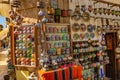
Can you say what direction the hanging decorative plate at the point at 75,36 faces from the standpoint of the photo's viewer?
facing the viewer

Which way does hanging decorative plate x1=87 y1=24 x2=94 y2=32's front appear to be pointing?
toward the camera

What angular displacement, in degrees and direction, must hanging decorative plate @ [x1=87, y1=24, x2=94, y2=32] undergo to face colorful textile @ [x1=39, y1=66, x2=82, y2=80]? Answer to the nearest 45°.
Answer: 0° — it already faces it

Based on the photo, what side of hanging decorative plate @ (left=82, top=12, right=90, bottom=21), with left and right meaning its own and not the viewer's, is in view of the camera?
front

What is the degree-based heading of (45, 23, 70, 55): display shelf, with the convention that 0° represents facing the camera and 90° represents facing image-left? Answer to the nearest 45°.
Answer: approximately 0°

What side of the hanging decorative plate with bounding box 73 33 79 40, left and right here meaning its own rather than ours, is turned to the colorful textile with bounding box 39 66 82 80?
front

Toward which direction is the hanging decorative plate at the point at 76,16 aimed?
toward the camera

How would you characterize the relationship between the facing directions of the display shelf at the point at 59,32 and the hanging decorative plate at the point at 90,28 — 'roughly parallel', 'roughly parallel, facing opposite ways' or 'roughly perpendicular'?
roughly parallel

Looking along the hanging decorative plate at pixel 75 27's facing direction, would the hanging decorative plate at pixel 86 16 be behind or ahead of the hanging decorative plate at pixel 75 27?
behind

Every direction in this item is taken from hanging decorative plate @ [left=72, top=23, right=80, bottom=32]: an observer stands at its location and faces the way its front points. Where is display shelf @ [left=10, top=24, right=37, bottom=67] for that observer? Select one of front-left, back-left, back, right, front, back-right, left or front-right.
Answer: front-right

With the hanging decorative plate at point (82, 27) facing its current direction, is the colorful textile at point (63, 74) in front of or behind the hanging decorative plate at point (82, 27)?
in front

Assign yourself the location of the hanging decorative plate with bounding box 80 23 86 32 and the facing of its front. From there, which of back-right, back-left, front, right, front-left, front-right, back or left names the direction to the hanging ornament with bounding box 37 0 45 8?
front-right

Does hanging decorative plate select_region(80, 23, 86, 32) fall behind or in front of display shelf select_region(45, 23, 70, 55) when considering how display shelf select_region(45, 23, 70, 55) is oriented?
behind

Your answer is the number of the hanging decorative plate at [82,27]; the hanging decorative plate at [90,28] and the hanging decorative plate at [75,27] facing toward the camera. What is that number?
3

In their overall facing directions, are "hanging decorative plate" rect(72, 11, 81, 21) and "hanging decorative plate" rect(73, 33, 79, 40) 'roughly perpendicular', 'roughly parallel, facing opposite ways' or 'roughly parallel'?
roughly parallel
